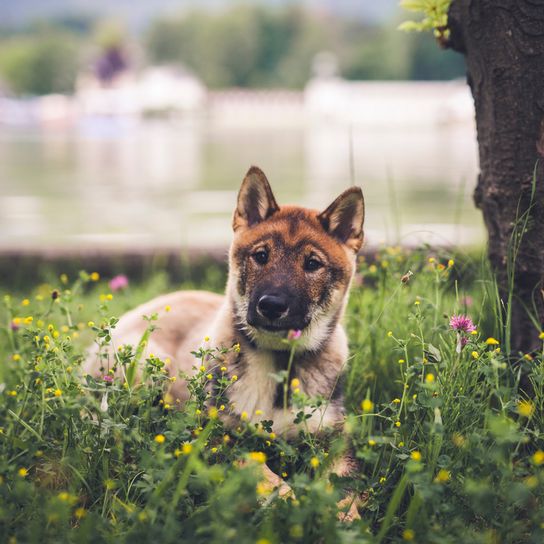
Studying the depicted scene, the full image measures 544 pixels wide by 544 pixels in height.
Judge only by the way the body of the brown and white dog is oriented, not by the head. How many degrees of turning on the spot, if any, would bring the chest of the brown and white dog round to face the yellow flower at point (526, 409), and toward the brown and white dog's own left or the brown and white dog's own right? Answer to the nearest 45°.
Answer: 0° — it already faces it

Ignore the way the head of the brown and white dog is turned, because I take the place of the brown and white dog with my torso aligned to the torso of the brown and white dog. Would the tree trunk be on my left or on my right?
on my left

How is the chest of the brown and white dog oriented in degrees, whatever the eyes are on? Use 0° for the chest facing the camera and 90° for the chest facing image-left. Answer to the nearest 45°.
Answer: approximately 315°
